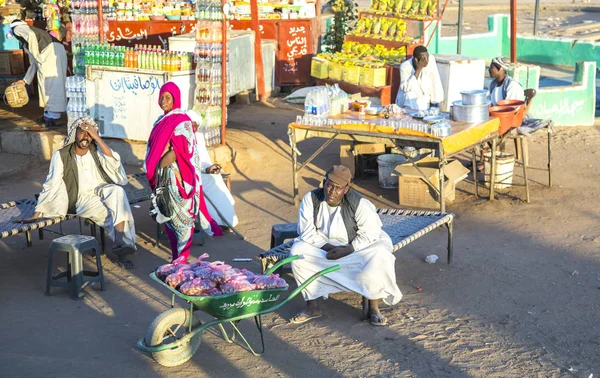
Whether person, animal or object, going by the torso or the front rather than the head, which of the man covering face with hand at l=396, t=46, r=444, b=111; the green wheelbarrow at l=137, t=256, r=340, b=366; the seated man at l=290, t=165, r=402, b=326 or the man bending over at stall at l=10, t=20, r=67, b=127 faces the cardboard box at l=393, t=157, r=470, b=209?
the man covering face with hand

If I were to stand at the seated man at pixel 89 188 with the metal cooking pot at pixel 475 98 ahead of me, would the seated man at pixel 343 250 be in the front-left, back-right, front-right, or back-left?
front-right

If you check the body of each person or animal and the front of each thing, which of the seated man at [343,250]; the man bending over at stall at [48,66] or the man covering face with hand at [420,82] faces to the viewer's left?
the man bending over at stall

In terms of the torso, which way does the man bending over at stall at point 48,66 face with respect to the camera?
to the viewer's left

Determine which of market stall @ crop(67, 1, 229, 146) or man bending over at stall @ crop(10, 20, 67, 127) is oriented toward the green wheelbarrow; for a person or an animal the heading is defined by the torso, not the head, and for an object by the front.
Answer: the market stall

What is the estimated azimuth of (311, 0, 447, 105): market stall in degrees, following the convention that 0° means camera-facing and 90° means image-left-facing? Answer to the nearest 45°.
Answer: approximately 45°

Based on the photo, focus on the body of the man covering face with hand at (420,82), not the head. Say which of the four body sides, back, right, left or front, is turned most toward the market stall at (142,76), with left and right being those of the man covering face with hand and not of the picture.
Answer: right

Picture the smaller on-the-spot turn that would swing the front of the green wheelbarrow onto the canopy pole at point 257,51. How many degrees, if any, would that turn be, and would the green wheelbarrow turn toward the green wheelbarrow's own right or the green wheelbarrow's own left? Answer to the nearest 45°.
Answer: approximately 135° to the green wheelbarrow's own right

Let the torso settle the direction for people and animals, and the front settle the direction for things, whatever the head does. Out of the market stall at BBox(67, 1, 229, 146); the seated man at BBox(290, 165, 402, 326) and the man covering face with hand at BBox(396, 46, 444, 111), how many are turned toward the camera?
3

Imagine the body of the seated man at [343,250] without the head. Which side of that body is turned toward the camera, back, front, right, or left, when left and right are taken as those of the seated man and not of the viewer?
front

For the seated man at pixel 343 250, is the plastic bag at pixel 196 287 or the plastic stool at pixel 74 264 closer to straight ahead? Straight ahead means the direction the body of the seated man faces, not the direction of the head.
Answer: the plastic bag

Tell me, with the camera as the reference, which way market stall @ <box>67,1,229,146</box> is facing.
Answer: facing the viewer

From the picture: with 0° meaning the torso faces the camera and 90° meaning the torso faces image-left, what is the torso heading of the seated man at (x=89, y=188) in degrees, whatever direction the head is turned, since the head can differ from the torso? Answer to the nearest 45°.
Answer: approximately 315°

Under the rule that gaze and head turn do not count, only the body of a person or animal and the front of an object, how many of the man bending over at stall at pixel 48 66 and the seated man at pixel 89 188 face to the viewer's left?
1
